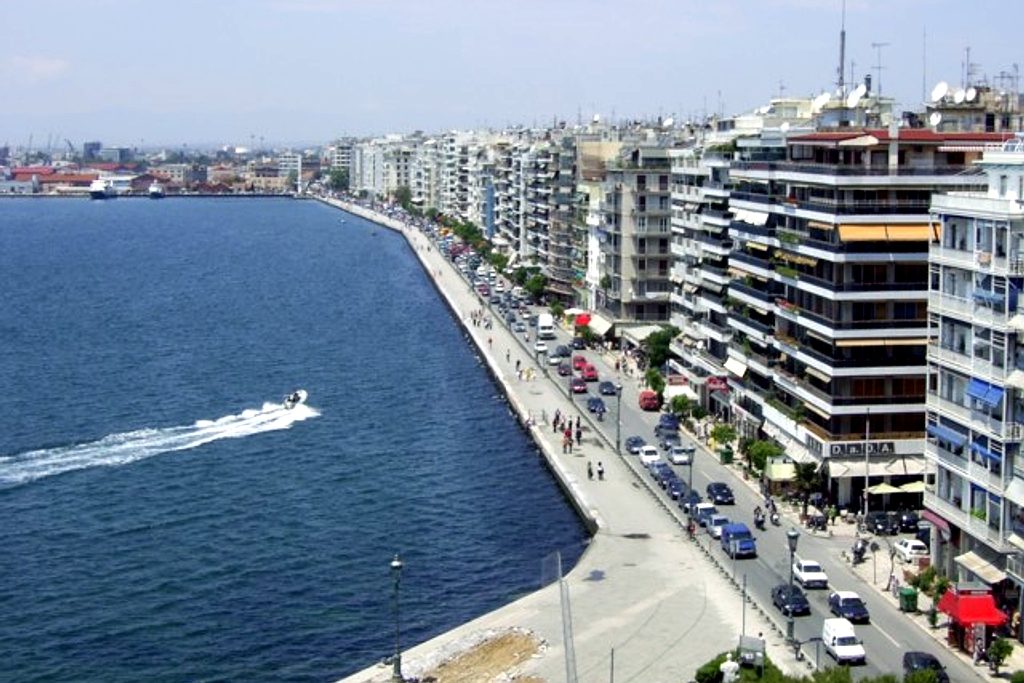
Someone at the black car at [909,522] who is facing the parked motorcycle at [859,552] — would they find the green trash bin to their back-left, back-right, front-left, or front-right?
front-left

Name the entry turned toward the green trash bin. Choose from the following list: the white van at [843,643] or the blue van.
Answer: the blue van

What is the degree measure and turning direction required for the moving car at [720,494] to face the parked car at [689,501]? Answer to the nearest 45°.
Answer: approximately 90° to its right

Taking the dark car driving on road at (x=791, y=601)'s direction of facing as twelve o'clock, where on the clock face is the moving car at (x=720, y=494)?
the moving car at (x=720, y=494) is roughly at 7 o'clock from the dark car driving on road at (x=791, y=601).

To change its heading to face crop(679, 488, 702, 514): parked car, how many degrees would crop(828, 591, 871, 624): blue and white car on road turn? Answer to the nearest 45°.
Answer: approximately 180°

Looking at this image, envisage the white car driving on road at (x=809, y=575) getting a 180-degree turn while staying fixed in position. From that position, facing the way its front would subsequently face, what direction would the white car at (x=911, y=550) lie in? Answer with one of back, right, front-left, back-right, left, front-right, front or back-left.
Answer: right

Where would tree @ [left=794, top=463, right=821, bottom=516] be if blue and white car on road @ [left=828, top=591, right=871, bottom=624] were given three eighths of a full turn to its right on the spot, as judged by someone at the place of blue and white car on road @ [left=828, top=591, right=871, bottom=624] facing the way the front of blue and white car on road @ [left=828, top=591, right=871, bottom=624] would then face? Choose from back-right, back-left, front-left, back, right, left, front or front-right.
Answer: right

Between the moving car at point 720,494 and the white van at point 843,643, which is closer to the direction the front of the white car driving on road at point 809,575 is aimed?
the white van

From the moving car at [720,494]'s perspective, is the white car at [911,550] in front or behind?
in front

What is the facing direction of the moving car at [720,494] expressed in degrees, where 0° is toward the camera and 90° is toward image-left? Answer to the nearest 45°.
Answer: approximately 315°

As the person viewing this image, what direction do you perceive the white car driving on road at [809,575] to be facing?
facing the viewer and to the right of the viewer

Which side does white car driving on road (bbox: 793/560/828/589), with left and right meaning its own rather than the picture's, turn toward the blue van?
back

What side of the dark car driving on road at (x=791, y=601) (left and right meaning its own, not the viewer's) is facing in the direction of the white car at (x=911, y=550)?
left

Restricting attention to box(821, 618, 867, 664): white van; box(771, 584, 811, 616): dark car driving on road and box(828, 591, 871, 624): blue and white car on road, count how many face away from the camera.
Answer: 0

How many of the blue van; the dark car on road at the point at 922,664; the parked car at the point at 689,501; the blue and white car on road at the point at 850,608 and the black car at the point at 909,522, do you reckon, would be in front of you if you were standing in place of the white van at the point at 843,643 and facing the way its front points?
1
